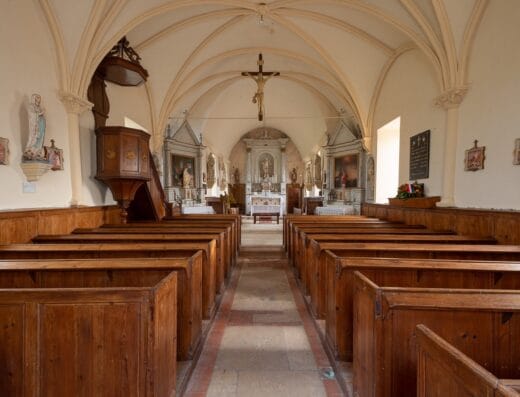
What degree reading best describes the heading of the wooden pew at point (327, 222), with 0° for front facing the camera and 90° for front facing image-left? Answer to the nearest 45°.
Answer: approximately 180°

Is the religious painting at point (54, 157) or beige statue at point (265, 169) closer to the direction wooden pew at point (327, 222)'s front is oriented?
the beige statue

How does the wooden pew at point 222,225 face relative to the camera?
away from the camera

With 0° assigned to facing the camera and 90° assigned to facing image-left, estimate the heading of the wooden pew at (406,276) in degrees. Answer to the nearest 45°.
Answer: approximately 180°

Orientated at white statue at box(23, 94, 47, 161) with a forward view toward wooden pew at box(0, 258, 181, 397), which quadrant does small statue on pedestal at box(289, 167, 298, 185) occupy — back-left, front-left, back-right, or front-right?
back-left

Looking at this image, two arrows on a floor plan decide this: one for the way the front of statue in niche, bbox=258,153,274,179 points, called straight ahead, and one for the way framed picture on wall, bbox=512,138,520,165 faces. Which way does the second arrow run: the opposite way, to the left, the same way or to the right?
to the right

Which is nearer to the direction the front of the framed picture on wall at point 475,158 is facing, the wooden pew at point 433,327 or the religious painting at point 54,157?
the religious painting

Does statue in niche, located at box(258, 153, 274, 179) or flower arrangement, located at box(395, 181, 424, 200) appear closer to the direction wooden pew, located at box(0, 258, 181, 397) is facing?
the statue in niche

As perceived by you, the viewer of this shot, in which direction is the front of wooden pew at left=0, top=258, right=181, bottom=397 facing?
facing away from the viewer

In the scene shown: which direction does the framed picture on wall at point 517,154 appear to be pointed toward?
to the viewer's left

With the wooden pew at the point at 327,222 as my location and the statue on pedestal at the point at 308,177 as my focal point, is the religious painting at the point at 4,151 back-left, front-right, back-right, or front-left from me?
back-left

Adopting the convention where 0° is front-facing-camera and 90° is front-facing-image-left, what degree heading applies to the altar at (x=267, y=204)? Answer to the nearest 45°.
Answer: approximately 0°

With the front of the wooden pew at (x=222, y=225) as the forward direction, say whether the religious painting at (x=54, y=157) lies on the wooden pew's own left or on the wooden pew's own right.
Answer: on the wooden pew's own left

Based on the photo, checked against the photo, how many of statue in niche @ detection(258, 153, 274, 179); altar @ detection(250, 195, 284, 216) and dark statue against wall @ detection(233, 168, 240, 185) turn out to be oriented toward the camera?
3

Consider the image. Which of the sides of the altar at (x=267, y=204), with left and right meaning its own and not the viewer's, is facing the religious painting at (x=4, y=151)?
front

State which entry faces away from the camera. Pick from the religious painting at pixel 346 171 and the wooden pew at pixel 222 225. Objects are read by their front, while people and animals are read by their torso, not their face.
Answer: the wooden pew
